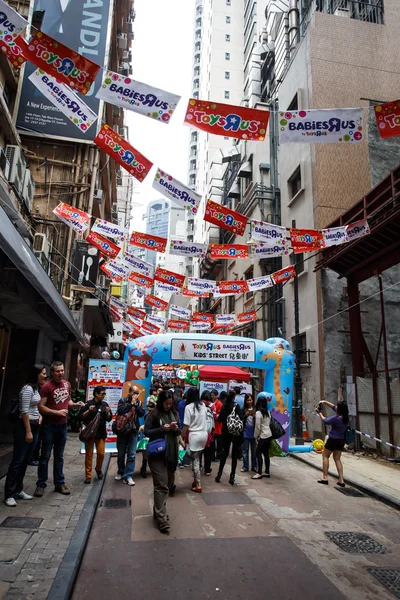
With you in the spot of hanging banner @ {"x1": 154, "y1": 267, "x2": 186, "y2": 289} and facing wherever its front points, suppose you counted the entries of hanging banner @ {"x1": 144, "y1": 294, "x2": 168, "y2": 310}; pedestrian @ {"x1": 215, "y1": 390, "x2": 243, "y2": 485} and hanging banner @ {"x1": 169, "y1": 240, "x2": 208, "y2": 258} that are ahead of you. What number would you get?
2

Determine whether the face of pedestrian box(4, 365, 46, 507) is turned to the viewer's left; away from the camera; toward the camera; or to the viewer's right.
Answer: to the viewer's right

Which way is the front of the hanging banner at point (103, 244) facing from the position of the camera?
facing the viewer

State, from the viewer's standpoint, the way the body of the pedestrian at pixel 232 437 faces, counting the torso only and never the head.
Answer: away from the camera

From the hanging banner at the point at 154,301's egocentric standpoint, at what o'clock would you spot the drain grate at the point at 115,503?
The drain grate is roughly at 12 o'clock from the hanging banner.

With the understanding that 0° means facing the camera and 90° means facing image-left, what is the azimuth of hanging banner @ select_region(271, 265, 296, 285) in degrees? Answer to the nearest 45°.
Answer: approximately 0°

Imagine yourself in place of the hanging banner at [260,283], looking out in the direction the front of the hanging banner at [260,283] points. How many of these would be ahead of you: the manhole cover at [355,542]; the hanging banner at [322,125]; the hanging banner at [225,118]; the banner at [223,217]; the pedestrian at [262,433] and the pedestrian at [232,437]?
6

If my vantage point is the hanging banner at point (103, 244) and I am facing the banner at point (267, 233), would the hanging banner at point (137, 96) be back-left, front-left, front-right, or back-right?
front-right

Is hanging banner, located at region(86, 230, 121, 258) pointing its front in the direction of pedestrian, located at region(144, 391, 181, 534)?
yes

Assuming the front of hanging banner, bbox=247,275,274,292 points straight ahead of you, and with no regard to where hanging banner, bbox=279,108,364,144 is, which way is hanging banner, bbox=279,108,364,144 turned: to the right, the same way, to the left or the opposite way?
the same way

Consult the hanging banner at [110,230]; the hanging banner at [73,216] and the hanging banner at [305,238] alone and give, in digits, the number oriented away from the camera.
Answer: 0

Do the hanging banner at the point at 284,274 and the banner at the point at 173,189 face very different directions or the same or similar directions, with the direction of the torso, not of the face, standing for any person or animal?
same or similar directions

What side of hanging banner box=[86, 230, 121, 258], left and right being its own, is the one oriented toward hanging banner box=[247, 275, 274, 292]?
left

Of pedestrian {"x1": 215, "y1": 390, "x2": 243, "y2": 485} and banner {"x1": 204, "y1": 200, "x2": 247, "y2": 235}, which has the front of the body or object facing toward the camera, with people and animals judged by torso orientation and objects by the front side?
the banner

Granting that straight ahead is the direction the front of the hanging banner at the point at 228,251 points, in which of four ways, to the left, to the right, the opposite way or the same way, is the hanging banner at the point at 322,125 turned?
the same way

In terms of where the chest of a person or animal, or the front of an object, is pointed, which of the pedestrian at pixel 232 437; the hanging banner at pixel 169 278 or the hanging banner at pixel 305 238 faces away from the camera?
the pedestrian

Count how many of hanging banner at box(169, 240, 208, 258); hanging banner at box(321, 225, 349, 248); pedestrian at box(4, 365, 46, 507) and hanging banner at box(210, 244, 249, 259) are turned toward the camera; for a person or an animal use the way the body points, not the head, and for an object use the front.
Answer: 3

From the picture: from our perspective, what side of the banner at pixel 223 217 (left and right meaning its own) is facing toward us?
front

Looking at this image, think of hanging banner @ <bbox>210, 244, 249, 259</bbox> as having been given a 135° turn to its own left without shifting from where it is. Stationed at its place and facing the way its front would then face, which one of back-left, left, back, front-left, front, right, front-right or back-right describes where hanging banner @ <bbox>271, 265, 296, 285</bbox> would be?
front
